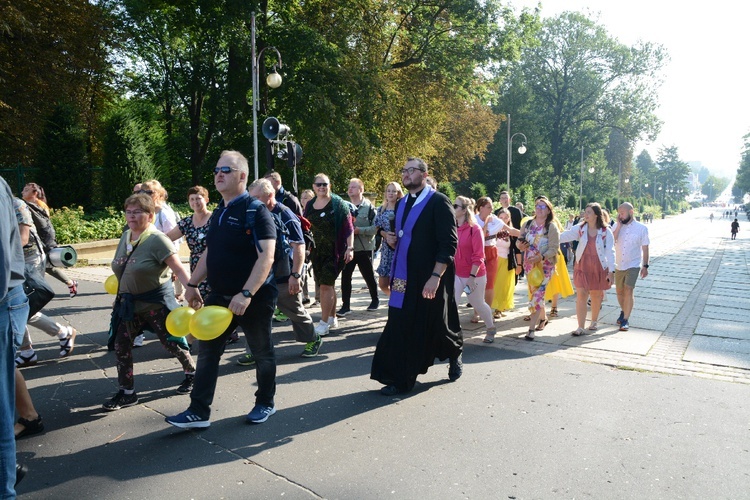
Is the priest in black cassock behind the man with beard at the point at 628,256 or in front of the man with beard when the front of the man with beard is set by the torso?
in front

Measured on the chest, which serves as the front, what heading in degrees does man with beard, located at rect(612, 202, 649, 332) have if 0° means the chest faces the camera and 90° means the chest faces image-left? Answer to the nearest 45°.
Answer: approximately 45°

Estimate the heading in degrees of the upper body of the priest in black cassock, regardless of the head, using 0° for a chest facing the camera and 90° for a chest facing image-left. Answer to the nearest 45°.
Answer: approximately 45°

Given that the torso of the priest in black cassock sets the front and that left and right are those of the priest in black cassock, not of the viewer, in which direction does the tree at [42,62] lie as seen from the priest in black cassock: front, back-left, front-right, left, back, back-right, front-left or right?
right

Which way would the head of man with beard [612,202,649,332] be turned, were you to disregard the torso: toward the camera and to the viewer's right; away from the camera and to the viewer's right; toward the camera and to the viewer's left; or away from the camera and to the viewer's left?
toward the camera and to the viewer's left

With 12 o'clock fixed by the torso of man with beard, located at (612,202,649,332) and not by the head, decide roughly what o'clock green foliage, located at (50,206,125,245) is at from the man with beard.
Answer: The green foliage is roughly at 2 o'clock from the man with beard.

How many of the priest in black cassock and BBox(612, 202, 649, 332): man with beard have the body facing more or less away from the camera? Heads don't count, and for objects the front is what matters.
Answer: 0

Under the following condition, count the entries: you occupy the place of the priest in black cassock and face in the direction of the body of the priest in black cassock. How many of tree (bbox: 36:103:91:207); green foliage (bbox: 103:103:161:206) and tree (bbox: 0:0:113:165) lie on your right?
3

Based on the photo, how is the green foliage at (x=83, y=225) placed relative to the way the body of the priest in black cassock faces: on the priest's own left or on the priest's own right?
on the priest's own right

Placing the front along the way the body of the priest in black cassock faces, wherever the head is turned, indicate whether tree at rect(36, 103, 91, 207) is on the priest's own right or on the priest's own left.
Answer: on the priest's own right

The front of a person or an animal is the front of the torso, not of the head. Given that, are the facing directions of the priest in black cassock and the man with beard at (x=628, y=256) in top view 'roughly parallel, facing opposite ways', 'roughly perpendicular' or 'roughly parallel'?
roughly parallel

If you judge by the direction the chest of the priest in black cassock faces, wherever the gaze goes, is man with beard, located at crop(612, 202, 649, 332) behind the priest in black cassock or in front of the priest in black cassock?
behind
